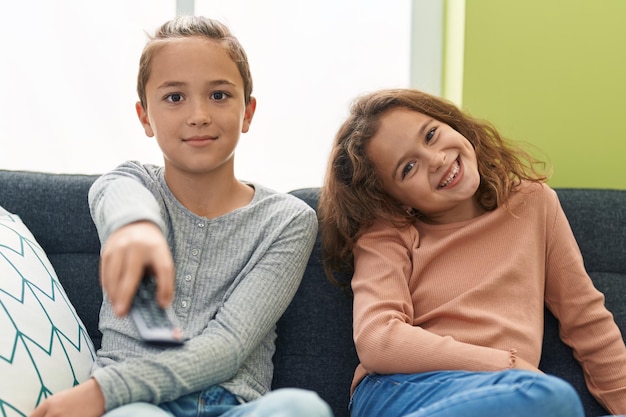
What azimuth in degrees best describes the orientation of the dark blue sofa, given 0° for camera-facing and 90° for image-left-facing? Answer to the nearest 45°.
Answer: approximately 0°

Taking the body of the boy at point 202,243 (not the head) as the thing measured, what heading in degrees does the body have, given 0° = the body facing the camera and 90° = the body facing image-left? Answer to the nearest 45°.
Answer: approximately 0°
